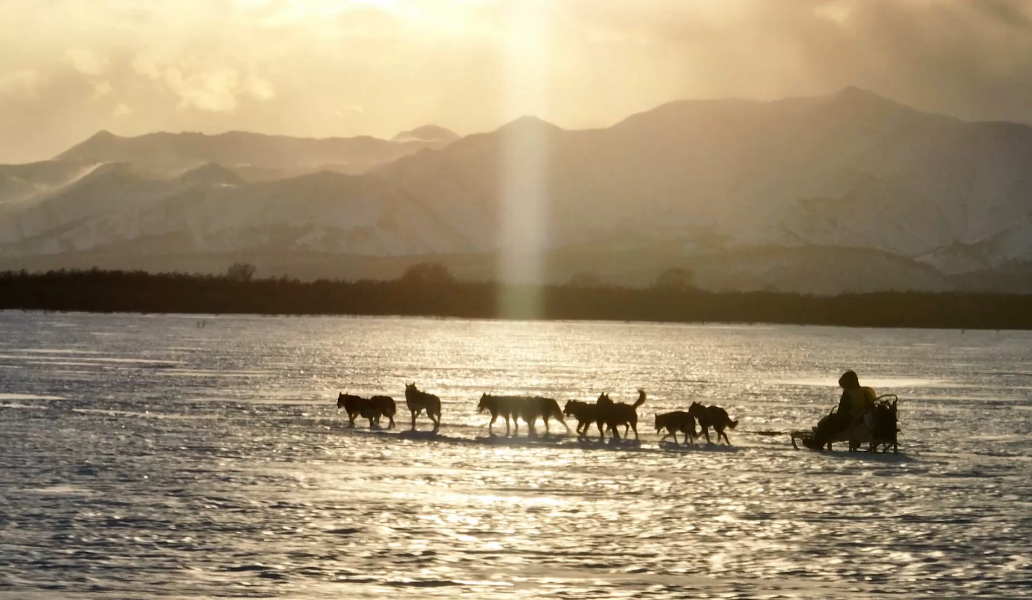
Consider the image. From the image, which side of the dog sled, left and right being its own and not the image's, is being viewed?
left
